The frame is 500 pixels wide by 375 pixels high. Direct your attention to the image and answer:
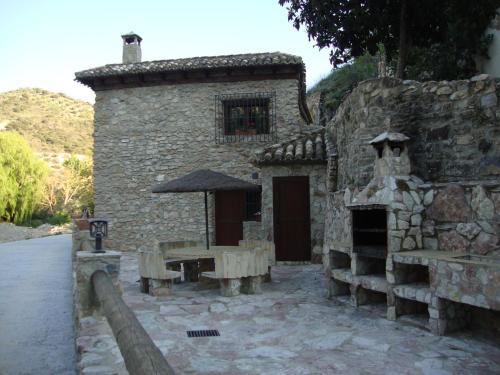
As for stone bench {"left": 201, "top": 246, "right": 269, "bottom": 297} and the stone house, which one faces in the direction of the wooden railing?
the stone house

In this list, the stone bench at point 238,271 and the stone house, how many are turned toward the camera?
1

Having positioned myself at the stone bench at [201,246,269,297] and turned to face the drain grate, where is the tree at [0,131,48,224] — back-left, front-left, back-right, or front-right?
back-right

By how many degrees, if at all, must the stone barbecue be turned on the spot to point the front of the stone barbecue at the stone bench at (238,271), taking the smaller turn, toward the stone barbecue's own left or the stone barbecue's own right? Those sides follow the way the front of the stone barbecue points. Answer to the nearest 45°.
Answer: approximately 45° to the stone barbecue's own right

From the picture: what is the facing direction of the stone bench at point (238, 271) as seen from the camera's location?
facing away from the viewer and to the left of the viewer

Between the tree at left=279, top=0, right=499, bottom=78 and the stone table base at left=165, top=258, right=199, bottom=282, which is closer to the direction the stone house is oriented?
the stone table base

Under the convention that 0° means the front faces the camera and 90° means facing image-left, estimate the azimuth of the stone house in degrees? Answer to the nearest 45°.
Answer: approximately 0°

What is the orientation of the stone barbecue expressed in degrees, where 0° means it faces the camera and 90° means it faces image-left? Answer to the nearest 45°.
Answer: approximately 45°

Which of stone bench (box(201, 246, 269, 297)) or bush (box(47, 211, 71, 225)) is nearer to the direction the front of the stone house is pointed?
the stone bench

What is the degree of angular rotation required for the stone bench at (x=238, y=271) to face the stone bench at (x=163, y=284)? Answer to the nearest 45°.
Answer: approximately 45° to its left

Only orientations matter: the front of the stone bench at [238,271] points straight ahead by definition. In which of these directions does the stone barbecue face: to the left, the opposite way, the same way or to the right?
to the left
